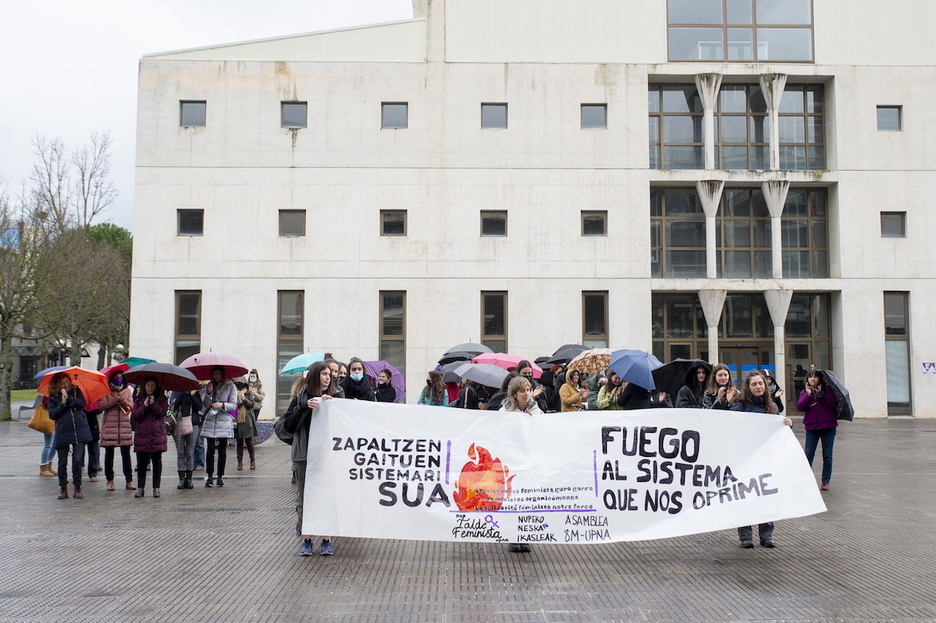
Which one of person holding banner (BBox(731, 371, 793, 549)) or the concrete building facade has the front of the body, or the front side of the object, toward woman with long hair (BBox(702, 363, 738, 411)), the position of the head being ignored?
the concrete building facade

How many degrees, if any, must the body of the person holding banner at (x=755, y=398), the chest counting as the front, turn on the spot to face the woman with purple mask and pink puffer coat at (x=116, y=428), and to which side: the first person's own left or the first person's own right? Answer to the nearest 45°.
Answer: approximately 90° to the first person's own right

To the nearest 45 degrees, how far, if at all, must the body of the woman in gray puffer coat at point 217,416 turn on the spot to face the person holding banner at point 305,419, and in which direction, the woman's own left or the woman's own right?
0° — they already face them

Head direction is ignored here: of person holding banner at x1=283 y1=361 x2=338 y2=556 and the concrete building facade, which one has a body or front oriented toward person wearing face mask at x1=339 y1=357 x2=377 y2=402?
the concrete building facade
